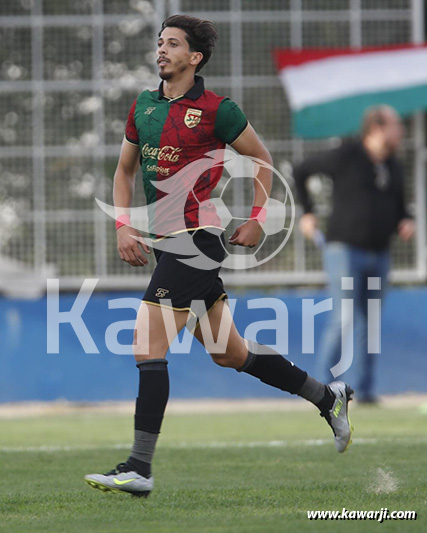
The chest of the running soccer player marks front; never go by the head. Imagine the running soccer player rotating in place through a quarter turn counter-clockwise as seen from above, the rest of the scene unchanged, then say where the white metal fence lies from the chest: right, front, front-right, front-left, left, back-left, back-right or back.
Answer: back-left

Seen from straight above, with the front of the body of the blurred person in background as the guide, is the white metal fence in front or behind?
behind

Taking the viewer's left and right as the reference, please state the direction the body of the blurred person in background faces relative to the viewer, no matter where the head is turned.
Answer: facing the viewer and to the right of the viewer

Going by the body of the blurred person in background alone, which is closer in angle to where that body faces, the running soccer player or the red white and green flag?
the running soccer player

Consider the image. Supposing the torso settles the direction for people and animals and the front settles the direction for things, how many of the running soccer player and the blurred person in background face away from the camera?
0

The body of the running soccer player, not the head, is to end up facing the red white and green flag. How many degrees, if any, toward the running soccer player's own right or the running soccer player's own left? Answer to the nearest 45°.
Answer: approximately 135° to the running soccer player's own right

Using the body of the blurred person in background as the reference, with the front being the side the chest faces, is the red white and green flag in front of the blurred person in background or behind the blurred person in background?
behind

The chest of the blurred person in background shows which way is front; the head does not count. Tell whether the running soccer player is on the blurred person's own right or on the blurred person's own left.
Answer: on the blurred person's own right

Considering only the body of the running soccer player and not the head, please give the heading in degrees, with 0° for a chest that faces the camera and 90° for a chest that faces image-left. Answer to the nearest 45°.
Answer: approximately 45°
